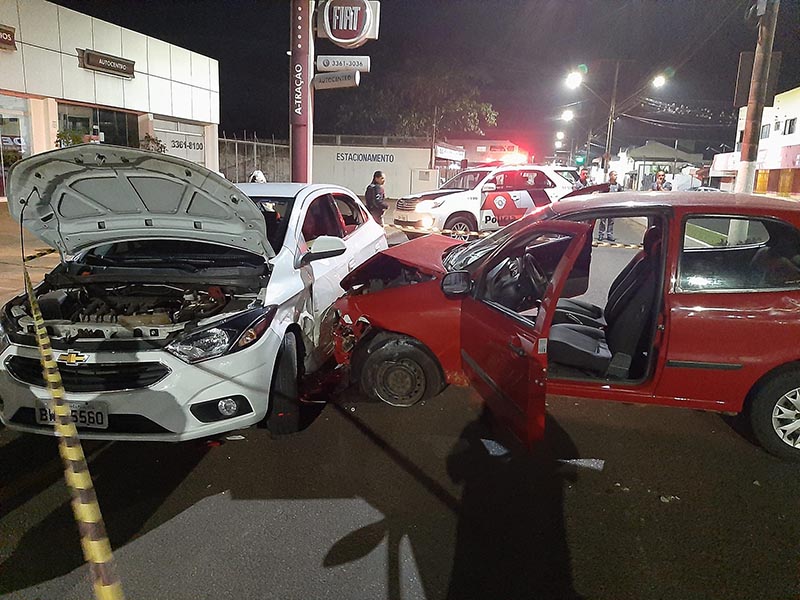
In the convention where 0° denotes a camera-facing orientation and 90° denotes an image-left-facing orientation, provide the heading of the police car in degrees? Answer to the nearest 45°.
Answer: approximately 45°

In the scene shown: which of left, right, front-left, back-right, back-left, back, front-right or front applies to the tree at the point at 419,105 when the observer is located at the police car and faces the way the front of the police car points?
back-right

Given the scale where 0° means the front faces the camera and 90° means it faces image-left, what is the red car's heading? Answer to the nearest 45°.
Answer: approximately 90°

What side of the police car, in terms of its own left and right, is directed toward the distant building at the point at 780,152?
back

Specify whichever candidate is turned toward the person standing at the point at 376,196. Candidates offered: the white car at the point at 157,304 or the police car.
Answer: the police car

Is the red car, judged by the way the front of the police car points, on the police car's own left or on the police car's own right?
on the police car's own left

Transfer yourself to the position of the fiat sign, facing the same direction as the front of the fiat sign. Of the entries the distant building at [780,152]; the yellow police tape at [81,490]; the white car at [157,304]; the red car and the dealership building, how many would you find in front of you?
3

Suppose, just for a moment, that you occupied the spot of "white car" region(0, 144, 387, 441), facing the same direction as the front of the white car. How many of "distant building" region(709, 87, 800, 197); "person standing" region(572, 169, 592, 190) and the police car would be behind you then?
3
